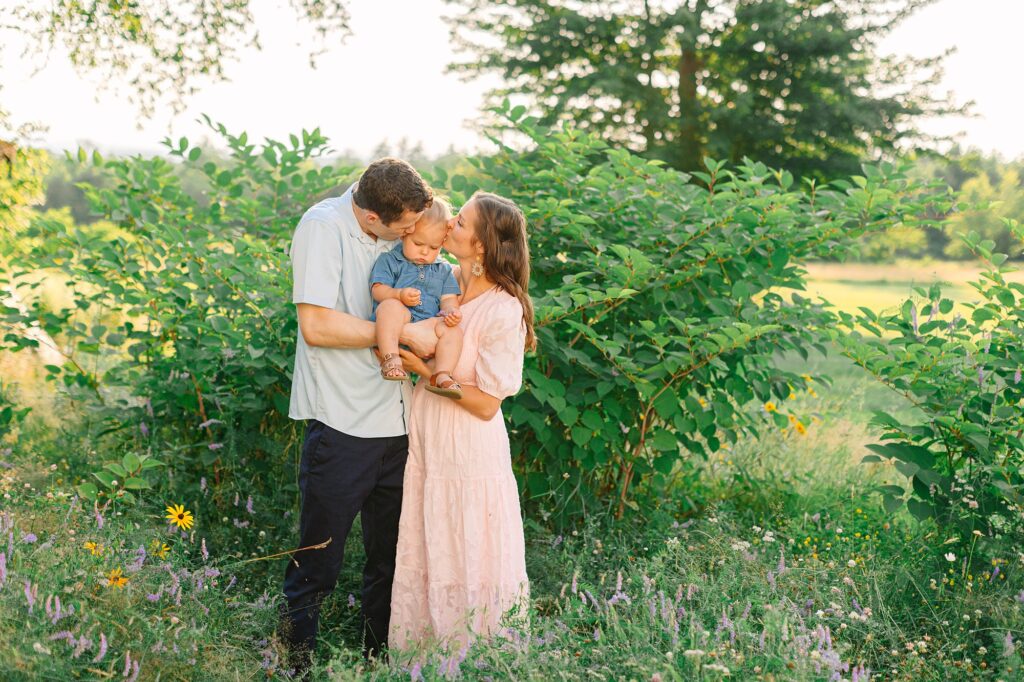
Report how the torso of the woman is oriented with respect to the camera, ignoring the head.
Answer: to the viewer's left

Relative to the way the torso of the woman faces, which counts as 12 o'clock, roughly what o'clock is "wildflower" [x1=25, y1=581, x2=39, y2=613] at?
The wildflower is roughly at 1 o'clock from the woman.

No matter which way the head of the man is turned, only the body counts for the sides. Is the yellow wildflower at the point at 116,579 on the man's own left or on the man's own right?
on the man's own right

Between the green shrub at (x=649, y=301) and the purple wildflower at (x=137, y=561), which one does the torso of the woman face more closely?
the purple wildflower

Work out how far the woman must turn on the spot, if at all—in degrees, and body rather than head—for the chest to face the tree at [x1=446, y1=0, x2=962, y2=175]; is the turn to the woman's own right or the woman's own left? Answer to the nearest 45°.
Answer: approximately 90° to the woman's own right

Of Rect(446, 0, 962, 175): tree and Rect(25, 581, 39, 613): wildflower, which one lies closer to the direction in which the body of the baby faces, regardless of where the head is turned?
the wildflower

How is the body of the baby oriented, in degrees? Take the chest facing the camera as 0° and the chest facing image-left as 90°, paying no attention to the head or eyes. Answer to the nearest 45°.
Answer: approximately 0°

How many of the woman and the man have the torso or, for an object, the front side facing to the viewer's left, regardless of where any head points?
1

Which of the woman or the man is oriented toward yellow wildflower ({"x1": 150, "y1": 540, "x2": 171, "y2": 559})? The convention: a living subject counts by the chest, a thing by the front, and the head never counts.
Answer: the woman

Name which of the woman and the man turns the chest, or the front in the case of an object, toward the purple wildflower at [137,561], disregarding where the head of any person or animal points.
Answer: the woman
